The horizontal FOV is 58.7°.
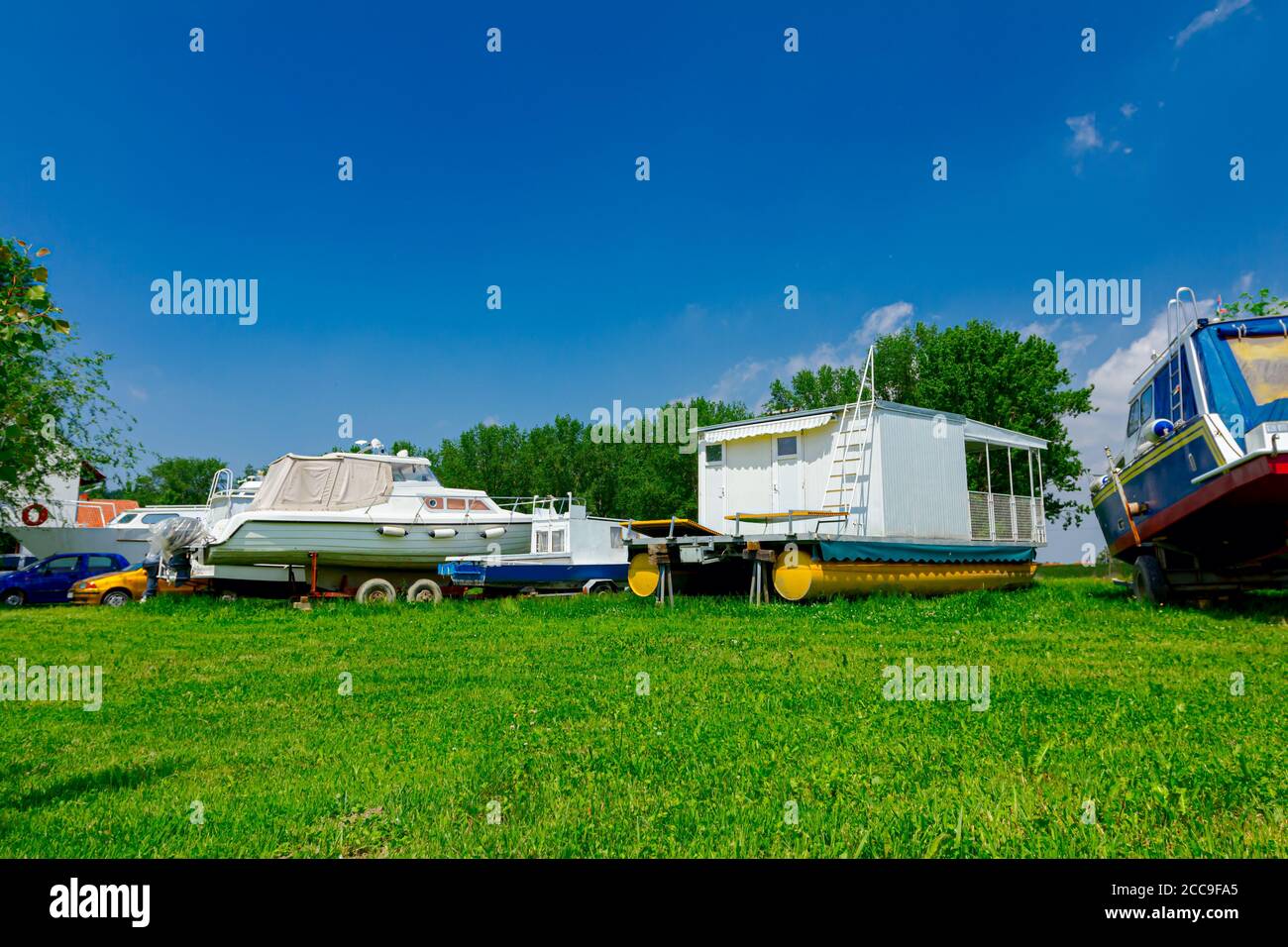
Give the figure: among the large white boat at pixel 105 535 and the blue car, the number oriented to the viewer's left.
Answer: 2

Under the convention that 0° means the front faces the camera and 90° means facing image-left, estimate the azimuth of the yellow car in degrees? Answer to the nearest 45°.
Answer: approximately 45°

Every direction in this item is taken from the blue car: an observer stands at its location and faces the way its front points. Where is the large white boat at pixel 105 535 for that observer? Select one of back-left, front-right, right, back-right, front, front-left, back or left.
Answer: right

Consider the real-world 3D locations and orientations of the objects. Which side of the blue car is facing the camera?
left

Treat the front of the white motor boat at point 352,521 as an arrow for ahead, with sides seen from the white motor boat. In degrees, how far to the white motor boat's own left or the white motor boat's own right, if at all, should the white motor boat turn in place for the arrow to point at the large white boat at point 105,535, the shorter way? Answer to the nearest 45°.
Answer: approximately 135° to the white motor boat's own left

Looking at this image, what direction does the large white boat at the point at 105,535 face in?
to the viewer's left

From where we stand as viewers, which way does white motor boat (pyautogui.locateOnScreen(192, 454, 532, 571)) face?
facing to the right of the viewer

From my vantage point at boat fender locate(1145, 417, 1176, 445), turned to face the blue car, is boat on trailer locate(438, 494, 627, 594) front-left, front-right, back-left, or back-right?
front-right
